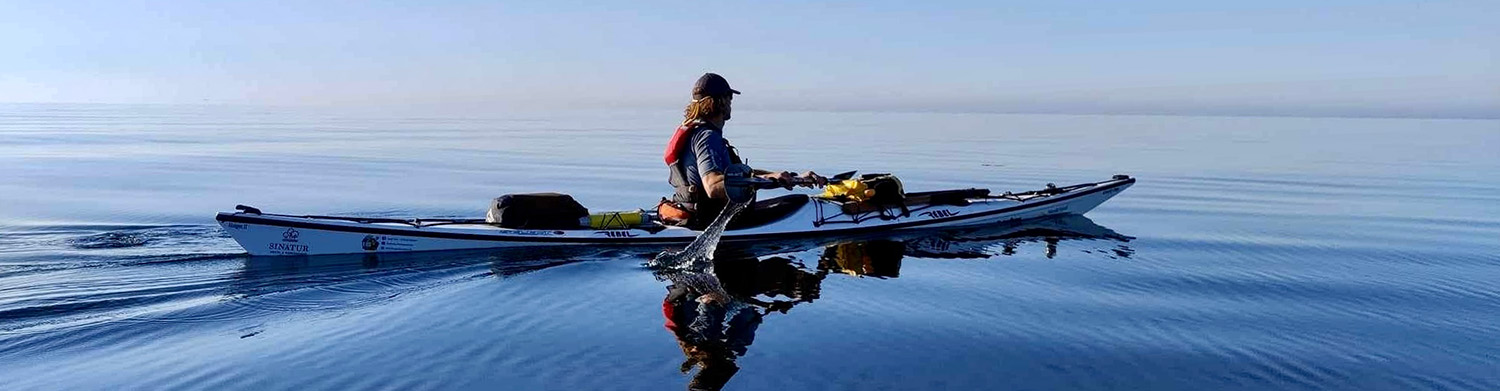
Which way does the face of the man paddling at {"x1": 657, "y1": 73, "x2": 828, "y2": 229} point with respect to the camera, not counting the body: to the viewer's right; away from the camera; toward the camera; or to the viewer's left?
to the viewer's right

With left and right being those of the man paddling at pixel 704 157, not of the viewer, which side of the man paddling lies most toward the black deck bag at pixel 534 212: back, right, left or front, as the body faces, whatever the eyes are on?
back

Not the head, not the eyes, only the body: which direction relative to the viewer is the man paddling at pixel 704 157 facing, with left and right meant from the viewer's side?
facing to the right of the viewer

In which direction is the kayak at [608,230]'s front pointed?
to the viewer's right
